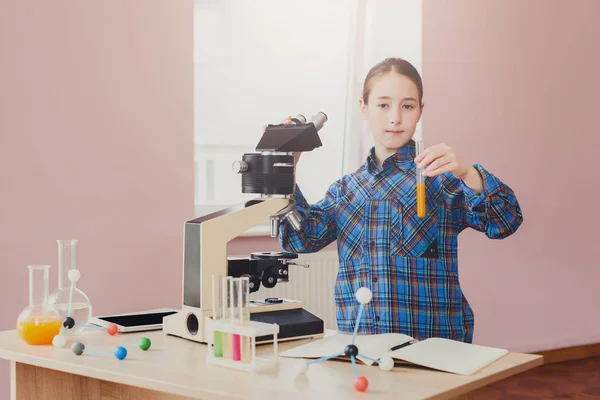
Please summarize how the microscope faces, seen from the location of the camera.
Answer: facing to the right of the viewer

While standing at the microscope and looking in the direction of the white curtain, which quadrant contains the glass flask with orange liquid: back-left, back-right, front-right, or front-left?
back-left

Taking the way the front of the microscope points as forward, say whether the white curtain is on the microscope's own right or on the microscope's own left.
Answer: on the microscope's own left

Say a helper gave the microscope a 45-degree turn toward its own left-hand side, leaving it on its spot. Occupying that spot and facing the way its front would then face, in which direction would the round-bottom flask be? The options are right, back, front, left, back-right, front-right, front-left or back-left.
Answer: back-left

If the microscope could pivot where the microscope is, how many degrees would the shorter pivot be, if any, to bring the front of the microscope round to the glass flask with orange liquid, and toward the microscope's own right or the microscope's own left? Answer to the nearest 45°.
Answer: approximately 180°
